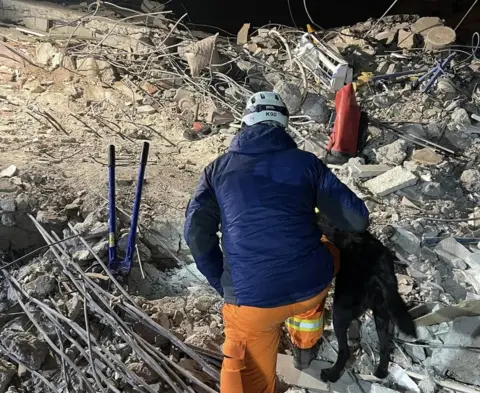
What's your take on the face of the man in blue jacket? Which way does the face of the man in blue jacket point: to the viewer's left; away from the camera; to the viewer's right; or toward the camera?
away from the camera

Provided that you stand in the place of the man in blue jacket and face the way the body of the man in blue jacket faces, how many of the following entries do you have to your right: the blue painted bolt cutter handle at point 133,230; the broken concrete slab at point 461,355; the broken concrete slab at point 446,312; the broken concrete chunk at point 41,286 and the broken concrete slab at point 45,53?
2

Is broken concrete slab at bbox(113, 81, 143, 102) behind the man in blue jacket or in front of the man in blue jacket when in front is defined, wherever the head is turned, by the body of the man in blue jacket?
in front

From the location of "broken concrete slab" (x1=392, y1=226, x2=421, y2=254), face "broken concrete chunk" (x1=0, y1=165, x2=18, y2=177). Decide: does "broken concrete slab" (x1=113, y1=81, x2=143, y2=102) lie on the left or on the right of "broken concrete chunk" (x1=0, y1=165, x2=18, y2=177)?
right

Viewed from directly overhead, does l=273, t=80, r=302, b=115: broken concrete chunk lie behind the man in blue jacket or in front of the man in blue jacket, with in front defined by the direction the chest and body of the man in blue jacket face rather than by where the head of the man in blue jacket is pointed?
in front

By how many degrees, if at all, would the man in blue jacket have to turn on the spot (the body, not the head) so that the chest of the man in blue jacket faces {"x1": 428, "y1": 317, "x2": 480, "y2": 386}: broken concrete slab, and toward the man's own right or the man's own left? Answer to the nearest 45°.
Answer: approximately 90° to the man's own right

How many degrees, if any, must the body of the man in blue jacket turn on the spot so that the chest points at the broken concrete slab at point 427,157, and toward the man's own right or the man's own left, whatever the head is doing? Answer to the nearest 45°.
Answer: approximately 45° to the man's own right

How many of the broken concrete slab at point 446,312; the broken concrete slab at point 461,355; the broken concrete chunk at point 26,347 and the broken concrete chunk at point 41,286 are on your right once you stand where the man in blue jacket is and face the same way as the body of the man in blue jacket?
2

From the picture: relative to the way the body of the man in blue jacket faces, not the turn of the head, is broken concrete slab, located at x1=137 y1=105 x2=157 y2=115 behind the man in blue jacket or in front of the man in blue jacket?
in front

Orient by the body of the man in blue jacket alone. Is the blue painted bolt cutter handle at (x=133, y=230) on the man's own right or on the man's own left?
on the man's own left

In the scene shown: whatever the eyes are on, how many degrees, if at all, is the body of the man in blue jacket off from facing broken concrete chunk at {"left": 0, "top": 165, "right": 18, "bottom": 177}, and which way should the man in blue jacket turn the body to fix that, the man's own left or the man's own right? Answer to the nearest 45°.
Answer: approximately 45° to the man's own left

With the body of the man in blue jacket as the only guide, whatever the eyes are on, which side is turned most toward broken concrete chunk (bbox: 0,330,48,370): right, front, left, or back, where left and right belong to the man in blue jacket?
left

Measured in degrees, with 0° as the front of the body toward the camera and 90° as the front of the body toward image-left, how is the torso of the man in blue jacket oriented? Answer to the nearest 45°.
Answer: approximately 180°

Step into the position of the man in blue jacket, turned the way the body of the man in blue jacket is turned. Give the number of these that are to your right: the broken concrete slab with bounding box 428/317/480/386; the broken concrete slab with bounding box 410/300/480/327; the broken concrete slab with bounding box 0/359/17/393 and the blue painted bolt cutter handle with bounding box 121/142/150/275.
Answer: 2

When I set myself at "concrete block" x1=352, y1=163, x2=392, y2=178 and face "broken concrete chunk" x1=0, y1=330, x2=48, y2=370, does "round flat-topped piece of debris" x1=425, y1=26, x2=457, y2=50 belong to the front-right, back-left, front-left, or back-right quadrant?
back-right

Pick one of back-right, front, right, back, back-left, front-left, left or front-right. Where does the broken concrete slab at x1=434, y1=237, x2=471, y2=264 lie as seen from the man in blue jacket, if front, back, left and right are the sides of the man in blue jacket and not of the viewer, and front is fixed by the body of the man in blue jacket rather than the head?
front-right

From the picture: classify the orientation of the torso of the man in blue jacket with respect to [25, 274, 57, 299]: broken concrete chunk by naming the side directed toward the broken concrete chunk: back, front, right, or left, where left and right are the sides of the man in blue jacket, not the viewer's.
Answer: left

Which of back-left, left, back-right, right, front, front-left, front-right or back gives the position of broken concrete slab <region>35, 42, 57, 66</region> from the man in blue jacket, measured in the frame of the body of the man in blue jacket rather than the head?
front-left
